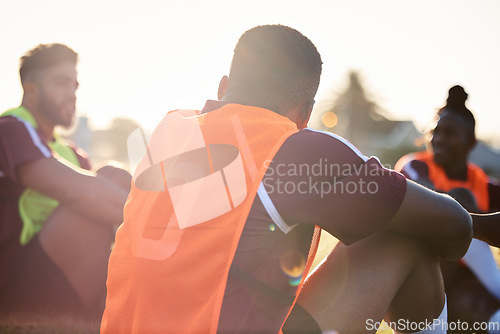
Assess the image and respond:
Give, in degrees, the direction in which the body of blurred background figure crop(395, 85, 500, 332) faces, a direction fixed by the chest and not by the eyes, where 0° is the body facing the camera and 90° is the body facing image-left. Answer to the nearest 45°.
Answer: approximately 45°

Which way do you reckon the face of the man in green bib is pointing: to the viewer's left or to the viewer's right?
to the viewer's right

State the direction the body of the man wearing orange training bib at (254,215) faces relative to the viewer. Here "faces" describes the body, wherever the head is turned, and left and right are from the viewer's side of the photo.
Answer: facing away from the viewer and to the right of the viewer

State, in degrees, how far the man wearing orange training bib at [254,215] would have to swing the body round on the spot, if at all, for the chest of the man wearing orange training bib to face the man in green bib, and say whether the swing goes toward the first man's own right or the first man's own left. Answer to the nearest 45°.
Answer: approximately 90° to the first man's own left
